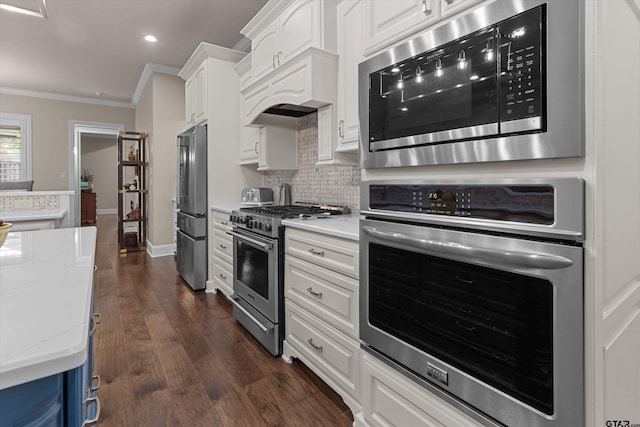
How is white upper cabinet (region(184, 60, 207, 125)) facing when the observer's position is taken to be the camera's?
facing to the left of the viewer

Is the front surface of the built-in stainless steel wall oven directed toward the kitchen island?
yes

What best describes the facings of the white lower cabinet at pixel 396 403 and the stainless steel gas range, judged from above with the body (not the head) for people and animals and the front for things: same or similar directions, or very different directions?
same or similar directions

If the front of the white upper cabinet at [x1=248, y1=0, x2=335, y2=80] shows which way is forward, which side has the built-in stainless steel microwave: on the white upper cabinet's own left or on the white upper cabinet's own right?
on the white upper cabinet's own left

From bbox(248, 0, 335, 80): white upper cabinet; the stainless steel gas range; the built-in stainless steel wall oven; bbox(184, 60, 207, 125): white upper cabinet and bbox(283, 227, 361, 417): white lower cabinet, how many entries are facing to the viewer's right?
0

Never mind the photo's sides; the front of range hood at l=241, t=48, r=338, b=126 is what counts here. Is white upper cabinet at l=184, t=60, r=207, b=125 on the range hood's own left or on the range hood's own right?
on the range hood's own right

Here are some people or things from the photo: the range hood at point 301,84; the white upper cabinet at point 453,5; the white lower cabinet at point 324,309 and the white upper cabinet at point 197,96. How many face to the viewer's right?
0

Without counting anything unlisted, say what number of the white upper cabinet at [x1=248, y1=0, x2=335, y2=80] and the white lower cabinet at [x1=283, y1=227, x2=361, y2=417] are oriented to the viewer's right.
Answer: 0

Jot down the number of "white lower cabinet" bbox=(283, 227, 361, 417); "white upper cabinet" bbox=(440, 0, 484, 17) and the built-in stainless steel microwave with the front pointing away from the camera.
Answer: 0

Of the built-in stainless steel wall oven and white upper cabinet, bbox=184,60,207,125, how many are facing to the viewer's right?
0

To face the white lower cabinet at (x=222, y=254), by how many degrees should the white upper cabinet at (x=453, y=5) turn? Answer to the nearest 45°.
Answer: approximately 90° to its right

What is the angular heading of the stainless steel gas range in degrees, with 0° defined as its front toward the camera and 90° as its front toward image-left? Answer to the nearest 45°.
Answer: approximately 45°

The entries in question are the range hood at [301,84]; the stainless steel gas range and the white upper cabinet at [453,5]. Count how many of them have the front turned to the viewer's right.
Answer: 0
